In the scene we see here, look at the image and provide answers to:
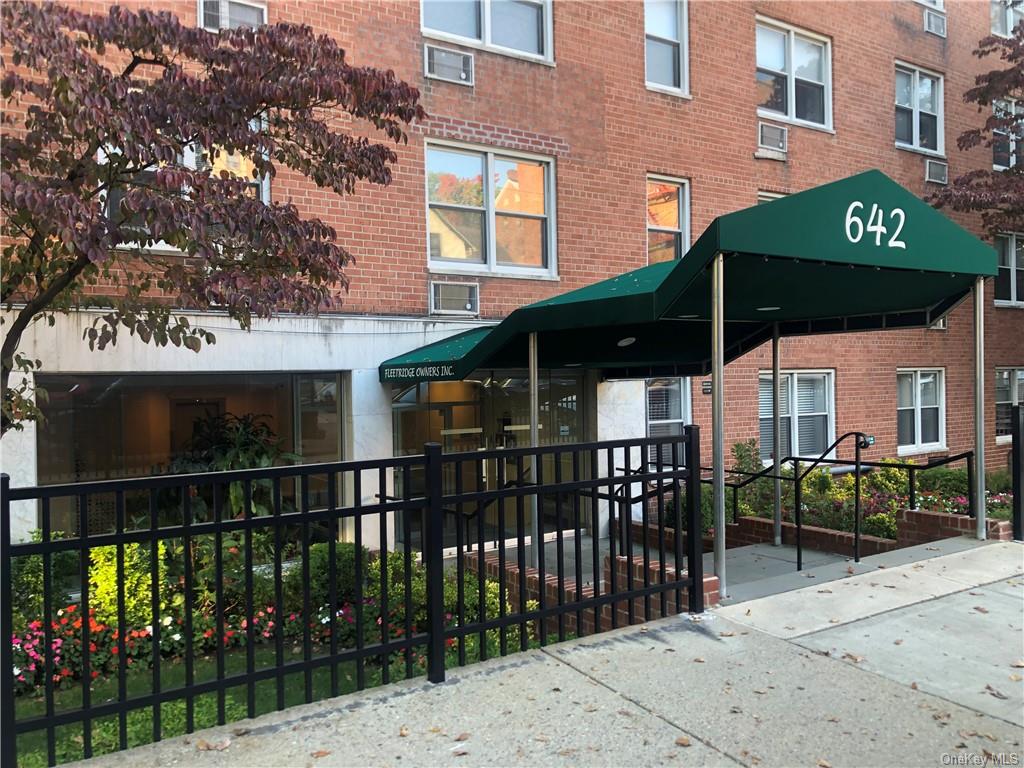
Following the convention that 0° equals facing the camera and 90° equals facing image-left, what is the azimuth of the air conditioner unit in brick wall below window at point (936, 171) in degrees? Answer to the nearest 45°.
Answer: approximately 315°

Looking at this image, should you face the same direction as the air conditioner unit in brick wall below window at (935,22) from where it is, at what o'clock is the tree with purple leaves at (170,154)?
The tree with purple leaves is roughly at 2 o'clock from the air conditioner unit in brick wall below window.
